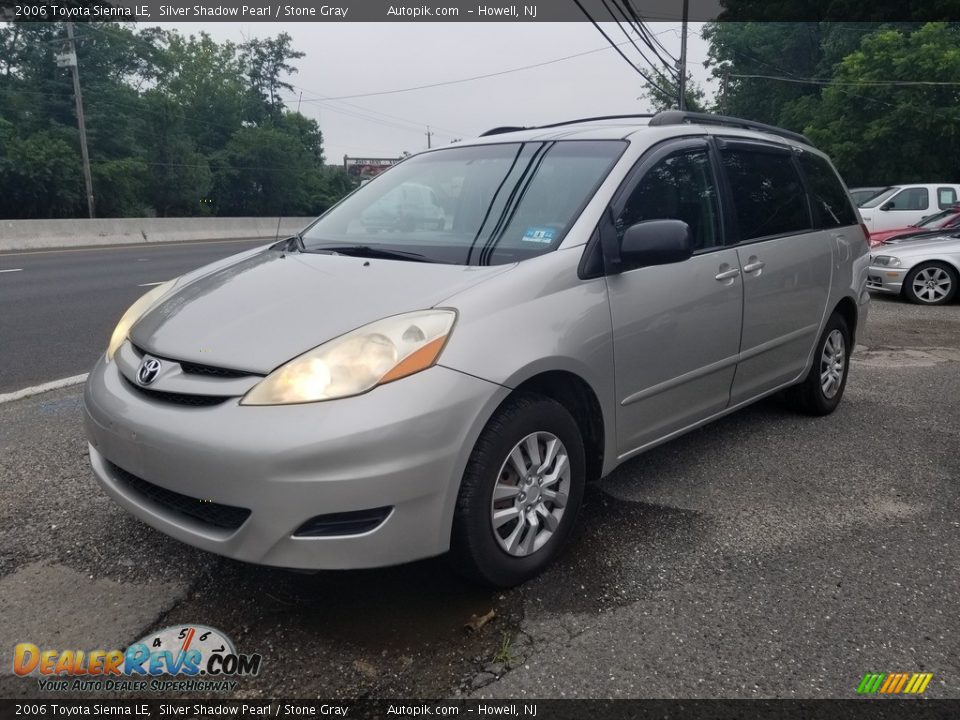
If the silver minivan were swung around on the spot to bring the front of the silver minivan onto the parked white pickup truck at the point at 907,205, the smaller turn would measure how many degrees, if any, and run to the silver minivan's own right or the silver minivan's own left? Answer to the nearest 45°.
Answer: approximately 180°

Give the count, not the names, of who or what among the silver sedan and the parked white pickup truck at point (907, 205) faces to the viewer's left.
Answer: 2

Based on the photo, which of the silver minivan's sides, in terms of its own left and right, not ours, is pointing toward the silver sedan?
back

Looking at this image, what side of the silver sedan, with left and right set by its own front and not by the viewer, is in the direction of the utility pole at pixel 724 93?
right

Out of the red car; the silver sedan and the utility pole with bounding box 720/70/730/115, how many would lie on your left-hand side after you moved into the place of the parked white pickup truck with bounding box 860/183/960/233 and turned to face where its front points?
2

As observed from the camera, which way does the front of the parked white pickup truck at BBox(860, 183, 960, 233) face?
facing to the left of the viewer

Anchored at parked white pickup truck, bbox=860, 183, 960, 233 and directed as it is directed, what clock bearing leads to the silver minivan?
The silver minivan is roughly at 9 o'clock from the parked white pickup truck.

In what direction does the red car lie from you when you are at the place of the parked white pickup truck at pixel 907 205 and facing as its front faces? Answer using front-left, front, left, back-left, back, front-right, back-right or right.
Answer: left

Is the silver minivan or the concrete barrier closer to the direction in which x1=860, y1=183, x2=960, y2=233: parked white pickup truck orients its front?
the concrete barrier

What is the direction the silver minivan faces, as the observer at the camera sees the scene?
facing the viewer and to the left of the viewer

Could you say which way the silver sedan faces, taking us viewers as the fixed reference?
facing to the left of the viewer

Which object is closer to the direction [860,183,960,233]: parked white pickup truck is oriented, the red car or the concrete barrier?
the concrete barrier

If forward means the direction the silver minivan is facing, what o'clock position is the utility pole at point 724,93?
The utility pole is roughly at 5 o'clock from the silver minivan.

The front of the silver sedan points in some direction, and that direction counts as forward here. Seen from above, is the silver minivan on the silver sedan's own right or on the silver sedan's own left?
on the silver sedan's own left
